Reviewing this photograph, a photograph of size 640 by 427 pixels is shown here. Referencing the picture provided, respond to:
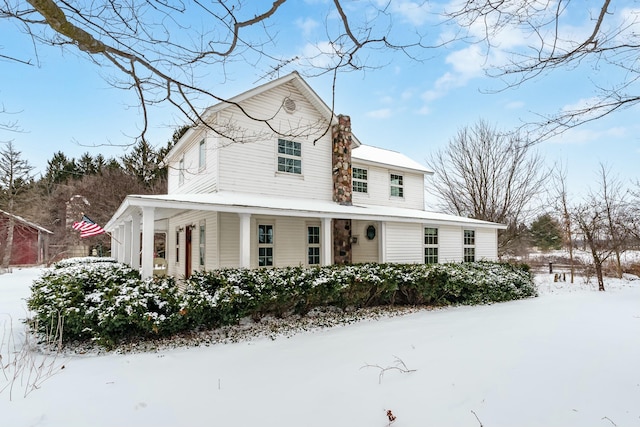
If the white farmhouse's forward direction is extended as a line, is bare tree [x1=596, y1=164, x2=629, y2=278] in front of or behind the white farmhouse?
behind

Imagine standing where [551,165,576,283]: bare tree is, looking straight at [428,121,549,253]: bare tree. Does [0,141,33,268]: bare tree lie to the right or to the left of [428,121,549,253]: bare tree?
left

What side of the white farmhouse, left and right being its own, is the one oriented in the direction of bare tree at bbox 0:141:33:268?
right

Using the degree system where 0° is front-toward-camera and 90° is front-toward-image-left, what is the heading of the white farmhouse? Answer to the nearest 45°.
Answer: approximately 45°

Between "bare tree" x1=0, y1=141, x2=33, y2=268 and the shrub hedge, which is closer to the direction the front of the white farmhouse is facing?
the shrub hedge

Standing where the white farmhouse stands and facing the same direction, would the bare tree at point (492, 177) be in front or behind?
behind

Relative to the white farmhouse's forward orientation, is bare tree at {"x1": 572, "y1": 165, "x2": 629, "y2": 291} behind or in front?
behind

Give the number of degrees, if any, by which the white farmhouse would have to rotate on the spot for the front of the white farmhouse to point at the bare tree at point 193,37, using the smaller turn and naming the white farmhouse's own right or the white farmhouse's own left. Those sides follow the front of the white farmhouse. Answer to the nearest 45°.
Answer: approximately 45° to the white farmhouse's own left

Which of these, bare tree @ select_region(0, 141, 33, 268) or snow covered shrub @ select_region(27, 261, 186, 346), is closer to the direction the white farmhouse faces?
the snow covered shrub
